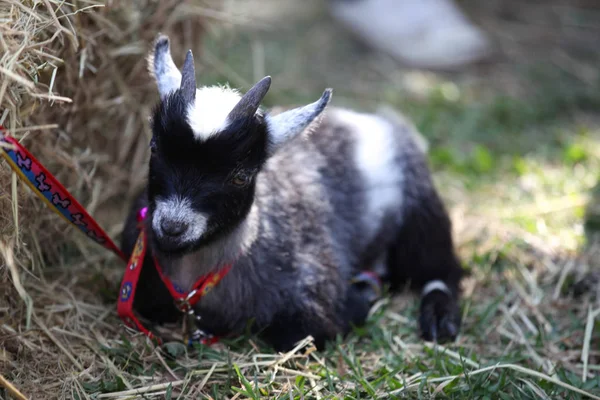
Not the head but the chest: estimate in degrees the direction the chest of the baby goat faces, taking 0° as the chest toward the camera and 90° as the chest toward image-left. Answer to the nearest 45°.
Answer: approximately 45°

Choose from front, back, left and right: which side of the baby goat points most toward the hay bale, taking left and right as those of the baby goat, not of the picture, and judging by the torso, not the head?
right
